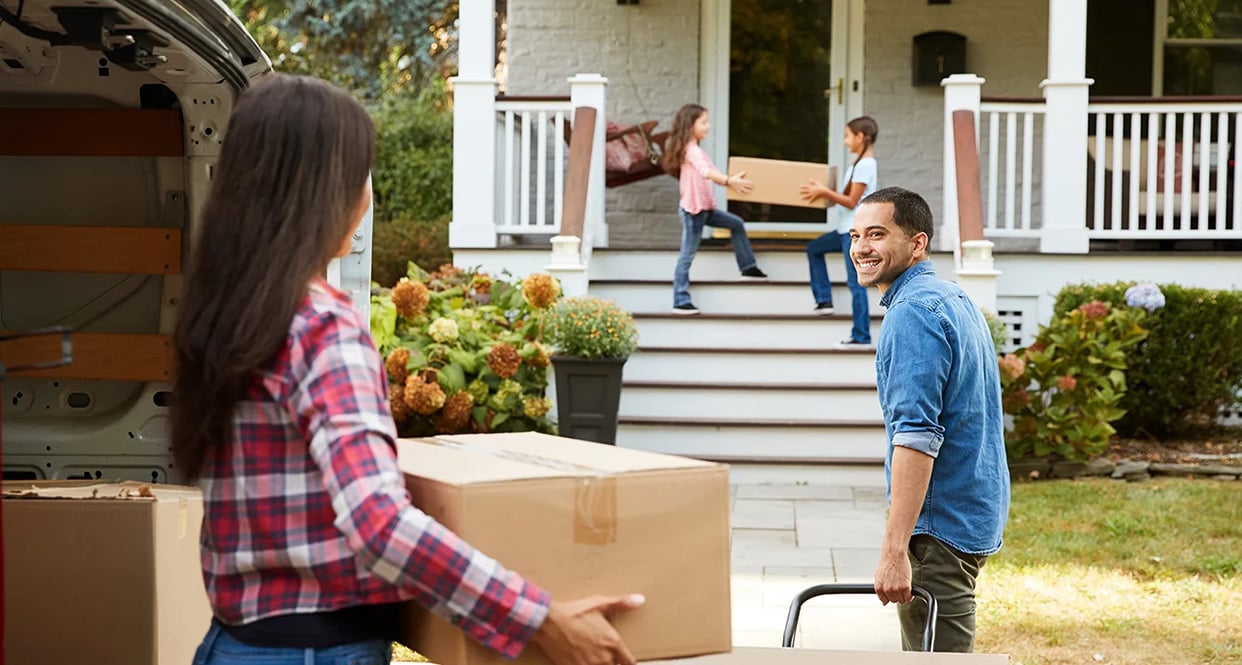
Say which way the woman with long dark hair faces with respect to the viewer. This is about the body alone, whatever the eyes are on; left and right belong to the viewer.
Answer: facing away from the viewer and to the right of the viewer

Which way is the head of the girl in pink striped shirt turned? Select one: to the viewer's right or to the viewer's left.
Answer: to the viewer's right

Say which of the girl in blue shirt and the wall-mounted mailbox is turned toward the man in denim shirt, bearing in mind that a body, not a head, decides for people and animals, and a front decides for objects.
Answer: the wall-mounted mailbox

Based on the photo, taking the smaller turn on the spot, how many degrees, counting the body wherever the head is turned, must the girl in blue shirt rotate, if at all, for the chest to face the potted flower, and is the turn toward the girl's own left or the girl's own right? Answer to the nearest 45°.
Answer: approximately 45° to the girl's own left

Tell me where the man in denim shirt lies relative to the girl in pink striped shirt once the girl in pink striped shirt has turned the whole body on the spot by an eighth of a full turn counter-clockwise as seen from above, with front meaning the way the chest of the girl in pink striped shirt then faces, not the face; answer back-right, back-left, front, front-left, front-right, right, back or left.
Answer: back-right

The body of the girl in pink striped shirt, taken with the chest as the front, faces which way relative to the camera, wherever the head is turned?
to the viewer's right

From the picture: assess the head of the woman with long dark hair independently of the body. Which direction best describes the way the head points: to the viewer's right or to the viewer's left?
to the viewer's right

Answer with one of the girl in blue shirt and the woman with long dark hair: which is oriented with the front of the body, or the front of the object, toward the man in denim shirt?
the woman with long dark hair

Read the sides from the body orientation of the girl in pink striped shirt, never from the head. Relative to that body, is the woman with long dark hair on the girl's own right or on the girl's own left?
on the girl's own right

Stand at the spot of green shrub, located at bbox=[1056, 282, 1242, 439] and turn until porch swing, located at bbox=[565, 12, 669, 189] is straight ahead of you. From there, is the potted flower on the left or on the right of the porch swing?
left

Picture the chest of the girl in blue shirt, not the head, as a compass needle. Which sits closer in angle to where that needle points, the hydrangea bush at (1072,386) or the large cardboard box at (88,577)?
the large cardboard box

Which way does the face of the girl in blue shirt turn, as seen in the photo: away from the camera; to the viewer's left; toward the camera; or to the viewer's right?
to the viewer's left

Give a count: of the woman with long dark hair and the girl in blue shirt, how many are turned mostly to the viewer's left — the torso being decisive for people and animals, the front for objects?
1

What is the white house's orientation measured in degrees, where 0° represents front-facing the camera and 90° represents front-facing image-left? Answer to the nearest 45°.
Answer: approximately 0°

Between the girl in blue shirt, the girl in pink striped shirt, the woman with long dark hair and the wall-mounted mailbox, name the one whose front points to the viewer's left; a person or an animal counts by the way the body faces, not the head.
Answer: the girl in blue shirt

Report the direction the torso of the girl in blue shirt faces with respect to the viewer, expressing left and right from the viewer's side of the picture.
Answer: facing to the left of the viewer

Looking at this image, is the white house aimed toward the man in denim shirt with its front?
yes
